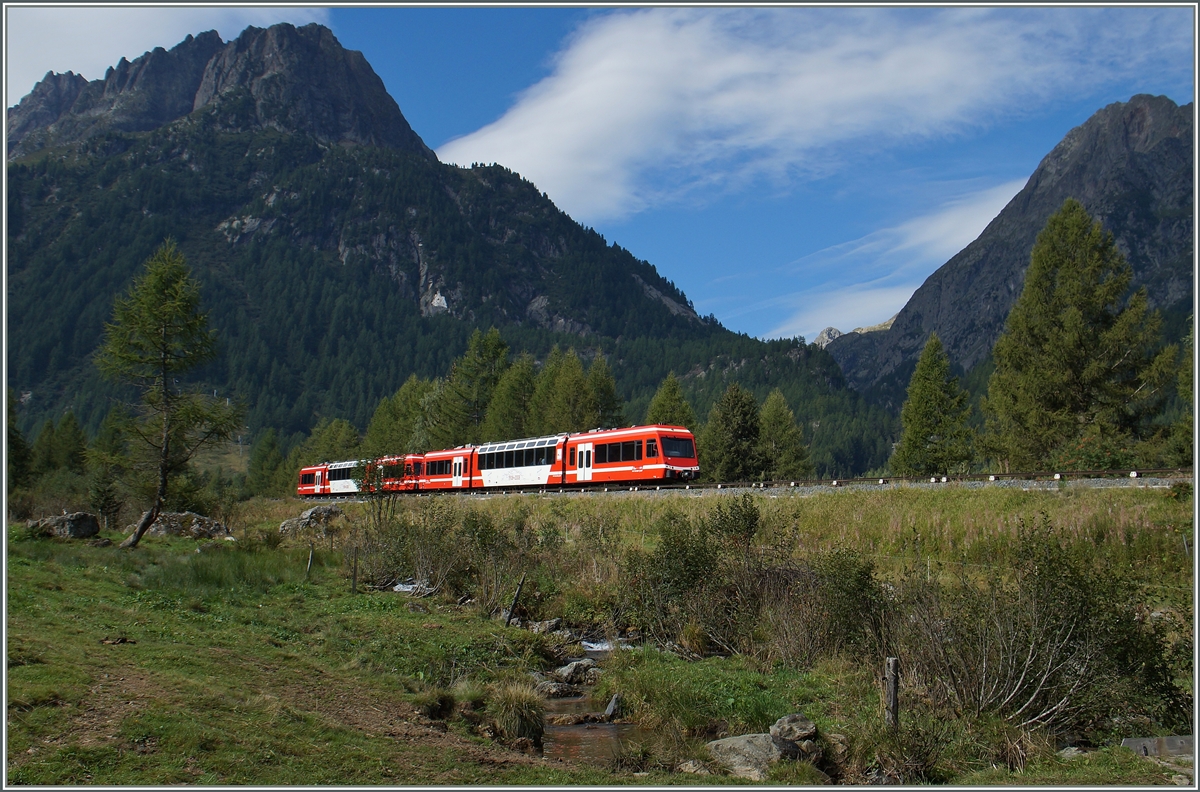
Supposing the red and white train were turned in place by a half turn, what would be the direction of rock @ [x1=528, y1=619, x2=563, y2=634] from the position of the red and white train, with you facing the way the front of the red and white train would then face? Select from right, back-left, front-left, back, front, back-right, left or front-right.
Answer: back-left

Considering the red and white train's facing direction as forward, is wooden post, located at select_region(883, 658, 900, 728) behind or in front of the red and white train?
in front

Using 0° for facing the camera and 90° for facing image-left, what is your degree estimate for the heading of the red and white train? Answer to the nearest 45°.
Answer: approximately 315°

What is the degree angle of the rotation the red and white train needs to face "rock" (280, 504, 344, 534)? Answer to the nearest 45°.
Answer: approximately 135° to its right

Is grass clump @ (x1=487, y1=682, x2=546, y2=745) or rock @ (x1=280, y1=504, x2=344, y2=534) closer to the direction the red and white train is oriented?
the grass clump

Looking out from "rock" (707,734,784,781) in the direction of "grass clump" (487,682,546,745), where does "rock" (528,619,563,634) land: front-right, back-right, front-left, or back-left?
front-right

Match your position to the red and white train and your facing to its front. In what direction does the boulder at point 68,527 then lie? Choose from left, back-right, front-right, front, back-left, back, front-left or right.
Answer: right

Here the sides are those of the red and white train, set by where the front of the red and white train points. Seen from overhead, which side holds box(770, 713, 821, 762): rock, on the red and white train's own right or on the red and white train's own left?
on the red and white train's own right

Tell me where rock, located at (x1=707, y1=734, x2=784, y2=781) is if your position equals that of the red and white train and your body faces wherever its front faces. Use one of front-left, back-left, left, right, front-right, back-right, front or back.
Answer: front-right

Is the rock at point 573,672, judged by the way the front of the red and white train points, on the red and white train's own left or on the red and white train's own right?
on the red and white train's own right

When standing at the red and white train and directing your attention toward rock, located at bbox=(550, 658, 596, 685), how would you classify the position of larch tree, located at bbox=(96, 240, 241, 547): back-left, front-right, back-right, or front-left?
front-right
